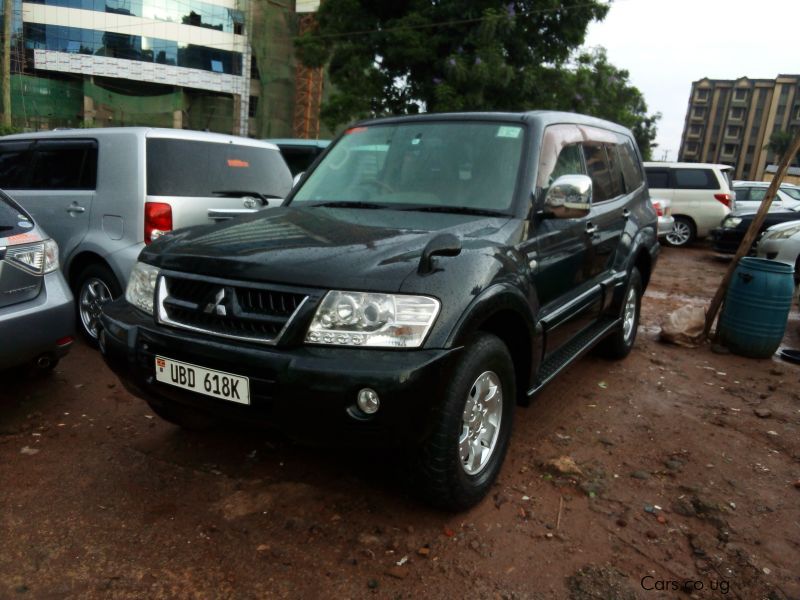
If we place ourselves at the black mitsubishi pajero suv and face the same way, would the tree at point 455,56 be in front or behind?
behind

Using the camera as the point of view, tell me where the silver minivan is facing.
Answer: facing away from the viewer and to the left of the viewer

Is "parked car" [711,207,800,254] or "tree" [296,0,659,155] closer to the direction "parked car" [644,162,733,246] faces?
the tree

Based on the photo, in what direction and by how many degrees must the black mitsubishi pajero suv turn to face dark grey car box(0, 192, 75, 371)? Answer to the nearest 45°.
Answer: approximately 90° to its right

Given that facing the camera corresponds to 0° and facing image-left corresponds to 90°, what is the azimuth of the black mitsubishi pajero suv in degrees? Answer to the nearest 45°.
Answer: approximately 45°

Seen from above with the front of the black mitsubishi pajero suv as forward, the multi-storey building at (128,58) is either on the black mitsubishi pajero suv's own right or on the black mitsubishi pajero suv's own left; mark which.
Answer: on the black mitsubishi pajero suv's own right

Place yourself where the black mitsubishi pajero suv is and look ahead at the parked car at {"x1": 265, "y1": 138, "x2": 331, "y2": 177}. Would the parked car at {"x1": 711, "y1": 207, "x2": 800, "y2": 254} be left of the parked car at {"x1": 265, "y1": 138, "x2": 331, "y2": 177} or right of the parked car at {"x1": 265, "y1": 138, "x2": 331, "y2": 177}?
right

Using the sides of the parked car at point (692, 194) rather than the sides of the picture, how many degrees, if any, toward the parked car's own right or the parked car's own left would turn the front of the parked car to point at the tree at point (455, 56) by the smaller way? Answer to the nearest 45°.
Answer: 0° — it already faces it

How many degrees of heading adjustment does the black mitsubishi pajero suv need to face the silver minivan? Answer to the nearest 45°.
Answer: approximately 90° to its right

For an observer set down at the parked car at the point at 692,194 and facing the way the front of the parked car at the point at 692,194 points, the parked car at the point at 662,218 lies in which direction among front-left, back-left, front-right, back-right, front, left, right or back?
left

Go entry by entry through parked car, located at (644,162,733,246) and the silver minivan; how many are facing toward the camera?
0

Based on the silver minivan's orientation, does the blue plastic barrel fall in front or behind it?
behind

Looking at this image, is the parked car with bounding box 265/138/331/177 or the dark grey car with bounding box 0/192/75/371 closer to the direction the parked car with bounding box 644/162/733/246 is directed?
the parked car

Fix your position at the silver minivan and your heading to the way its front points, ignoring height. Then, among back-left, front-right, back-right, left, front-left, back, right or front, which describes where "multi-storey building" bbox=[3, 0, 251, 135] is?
front-right
